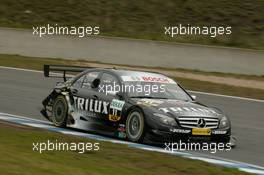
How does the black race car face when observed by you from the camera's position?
facing the viewer and to the right of the viewer
